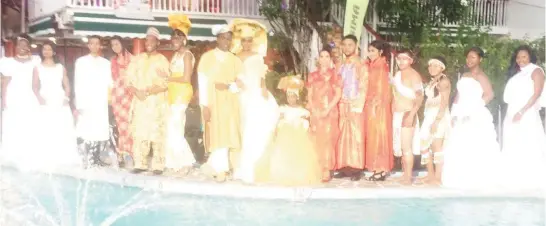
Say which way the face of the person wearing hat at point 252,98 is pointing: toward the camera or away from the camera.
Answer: toward the camera

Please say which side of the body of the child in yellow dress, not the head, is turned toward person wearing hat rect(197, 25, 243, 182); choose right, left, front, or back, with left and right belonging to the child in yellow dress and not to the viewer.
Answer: right

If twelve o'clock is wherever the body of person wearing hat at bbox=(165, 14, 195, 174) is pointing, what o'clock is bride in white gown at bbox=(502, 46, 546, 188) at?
The bride in white gown is roughly at 8 o'clock from the person wearing hat.

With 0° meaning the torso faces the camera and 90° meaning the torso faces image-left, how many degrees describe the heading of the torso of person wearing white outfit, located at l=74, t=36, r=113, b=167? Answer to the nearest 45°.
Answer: approximately 0°

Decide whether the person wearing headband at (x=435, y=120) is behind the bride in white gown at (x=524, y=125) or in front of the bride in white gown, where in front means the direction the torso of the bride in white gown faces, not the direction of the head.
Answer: in front

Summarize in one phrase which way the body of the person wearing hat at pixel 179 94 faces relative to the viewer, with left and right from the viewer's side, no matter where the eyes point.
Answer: facing the viewer and to the left of the viewer

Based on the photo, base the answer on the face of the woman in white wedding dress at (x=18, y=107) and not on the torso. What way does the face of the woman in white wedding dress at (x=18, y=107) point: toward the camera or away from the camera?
toward the camera

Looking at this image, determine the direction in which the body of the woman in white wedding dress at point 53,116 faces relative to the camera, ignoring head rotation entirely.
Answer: toward the camera

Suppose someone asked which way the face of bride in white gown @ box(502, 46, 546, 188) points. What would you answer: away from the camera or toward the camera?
toward the camera

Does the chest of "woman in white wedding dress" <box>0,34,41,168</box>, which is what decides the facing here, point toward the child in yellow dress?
no

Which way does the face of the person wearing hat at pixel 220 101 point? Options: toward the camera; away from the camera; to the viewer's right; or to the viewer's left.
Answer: toward the camera

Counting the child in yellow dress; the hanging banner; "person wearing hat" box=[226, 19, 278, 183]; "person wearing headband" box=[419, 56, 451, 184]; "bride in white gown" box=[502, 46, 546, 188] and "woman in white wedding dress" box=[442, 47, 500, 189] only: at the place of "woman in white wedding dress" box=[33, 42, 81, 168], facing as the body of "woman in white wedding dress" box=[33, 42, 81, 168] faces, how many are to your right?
0

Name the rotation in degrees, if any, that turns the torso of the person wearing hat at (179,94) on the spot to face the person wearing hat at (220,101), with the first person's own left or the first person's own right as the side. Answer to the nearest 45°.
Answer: approximately 135° to the first person's own left

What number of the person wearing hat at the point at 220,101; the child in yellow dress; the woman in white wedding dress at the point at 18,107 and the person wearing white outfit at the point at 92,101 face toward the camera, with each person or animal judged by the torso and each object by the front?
4

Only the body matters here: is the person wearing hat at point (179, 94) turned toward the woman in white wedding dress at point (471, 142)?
no

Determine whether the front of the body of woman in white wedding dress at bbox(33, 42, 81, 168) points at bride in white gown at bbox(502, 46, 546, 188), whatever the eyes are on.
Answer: no
